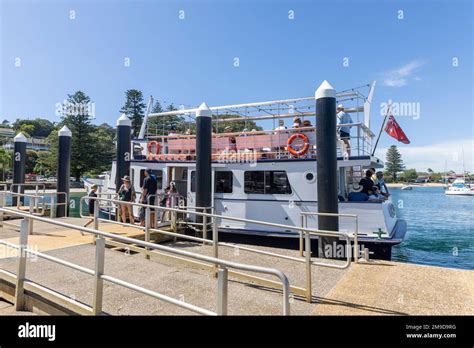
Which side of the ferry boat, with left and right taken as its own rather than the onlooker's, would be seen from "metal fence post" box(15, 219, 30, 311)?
left

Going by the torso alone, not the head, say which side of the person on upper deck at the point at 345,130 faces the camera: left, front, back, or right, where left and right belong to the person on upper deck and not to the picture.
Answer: left

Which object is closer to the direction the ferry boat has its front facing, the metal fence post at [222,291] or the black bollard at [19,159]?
the black bollard

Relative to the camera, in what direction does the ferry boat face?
facing away from the viewer and to the left of the viewer
